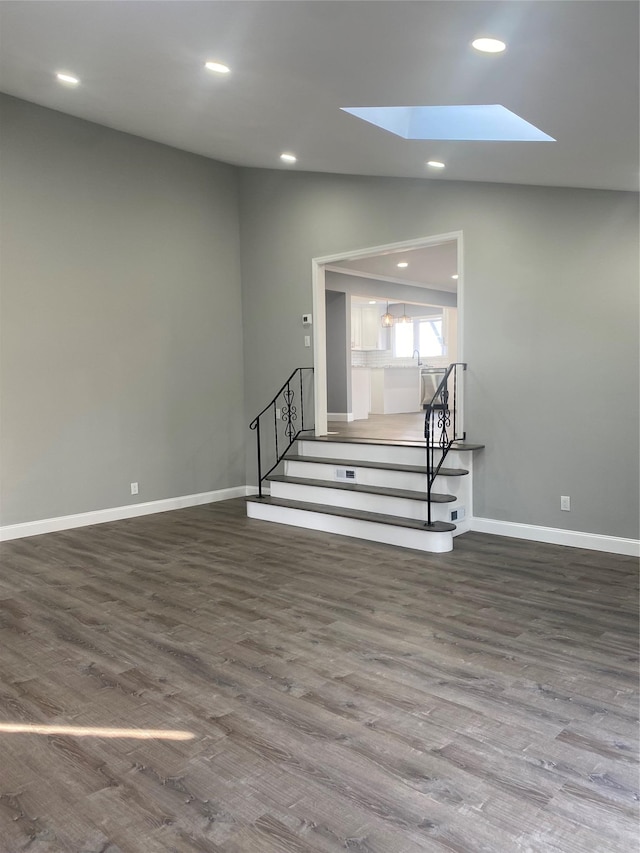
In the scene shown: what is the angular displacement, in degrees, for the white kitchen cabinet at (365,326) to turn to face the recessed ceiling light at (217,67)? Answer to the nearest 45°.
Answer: approximately 45° to its left

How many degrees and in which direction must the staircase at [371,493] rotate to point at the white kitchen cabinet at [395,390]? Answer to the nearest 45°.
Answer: approximately 135° to its right

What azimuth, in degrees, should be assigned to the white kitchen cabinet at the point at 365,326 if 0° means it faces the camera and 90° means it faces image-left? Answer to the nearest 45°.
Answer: approximately 45°
